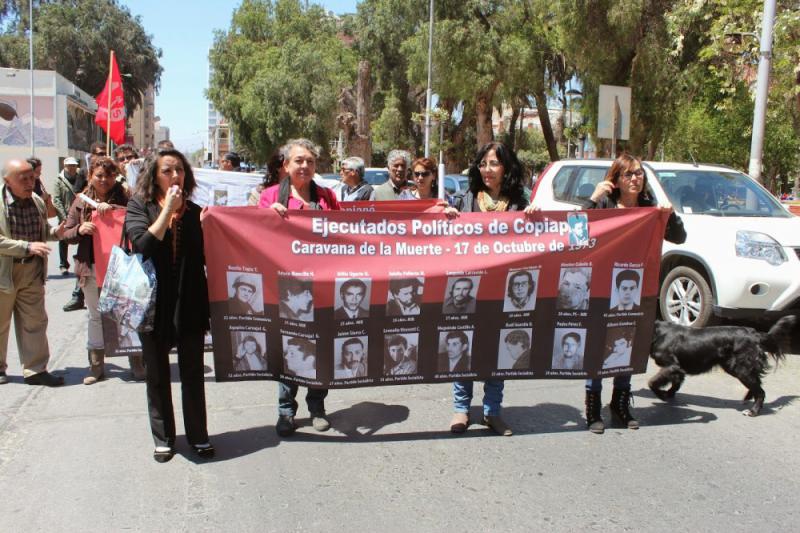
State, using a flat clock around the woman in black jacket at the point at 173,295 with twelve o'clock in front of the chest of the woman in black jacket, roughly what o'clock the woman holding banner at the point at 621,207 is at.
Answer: The woman holding banner is roughly at 9 o'clock from the woman in black jacket.

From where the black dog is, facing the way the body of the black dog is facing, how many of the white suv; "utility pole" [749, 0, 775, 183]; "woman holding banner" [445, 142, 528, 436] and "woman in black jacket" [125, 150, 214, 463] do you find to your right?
2

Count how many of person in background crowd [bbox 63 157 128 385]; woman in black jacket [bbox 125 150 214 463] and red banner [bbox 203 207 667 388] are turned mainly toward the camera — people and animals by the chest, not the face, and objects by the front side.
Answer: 3

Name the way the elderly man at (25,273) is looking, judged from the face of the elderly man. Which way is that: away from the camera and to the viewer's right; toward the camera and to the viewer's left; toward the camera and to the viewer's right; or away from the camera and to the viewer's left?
toward the camera and to the viewer's right

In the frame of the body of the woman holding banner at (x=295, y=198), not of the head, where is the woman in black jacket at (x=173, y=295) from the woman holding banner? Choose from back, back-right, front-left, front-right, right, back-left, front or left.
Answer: front-right

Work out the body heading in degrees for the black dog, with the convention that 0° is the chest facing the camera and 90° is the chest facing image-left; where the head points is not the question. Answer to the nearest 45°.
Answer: approximately 90°

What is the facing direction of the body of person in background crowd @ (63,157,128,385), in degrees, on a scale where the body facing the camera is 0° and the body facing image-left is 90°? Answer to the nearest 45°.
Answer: approximately 0°

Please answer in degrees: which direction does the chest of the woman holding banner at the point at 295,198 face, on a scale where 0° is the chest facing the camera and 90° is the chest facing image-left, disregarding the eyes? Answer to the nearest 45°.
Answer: approximately 0°
